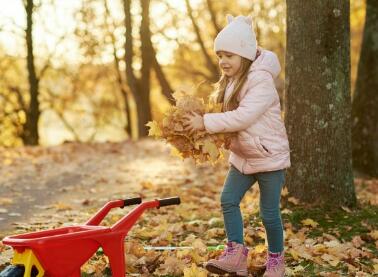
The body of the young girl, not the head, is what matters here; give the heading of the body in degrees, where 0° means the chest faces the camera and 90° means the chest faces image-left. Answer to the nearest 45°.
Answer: approximately 45°

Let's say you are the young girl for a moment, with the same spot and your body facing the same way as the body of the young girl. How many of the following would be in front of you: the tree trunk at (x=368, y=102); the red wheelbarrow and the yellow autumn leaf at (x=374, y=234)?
1

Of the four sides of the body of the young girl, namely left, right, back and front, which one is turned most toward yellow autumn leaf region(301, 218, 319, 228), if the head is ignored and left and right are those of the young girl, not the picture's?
back

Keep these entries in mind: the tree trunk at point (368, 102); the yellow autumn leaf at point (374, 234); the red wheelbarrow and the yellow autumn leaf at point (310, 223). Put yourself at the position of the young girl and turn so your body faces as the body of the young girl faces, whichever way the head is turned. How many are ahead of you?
1

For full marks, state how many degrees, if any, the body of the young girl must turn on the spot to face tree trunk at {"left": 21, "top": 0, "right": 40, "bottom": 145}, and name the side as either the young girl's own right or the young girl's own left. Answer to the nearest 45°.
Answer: approximately 90° to the young girl's own right

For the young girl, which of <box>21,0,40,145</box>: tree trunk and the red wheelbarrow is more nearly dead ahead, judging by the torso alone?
the red wheelbarrow

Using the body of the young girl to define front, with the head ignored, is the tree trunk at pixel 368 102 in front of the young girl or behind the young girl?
behind

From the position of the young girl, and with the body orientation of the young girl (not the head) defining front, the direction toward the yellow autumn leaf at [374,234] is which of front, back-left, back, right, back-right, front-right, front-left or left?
back
